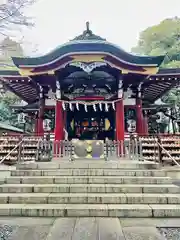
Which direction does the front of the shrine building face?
toward the camera

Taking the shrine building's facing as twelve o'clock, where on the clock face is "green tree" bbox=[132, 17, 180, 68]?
The green tree is roughly at 7 o'clock from the shrine building.
